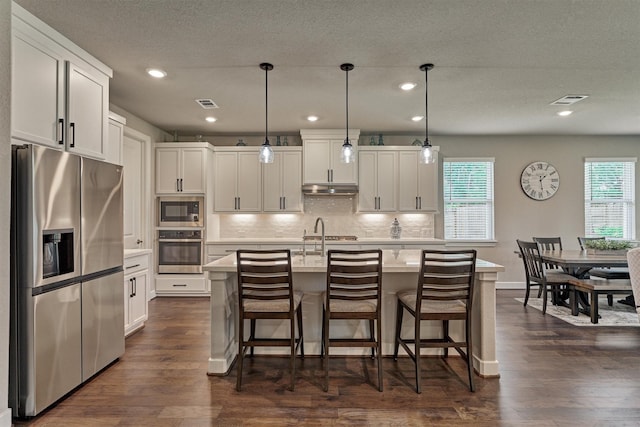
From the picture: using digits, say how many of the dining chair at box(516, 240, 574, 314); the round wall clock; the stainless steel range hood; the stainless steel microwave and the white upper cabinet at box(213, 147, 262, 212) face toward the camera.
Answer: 4

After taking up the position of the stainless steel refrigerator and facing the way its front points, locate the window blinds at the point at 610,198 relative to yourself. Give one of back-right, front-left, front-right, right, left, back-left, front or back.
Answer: front-left

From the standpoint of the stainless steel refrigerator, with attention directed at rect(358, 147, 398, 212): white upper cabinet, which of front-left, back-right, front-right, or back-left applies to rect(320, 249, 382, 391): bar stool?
front-right

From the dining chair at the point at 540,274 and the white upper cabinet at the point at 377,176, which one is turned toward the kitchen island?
the white upper cabinet

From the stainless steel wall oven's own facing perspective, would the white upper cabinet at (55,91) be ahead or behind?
ahead

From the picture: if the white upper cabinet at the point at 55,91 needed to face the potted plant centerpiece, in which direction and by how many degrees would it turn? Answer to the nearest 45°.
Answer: approximately 45° to its left

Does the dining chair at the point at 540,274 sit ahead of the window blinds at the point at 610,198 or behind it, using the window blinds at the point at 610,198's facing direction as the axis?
ahead

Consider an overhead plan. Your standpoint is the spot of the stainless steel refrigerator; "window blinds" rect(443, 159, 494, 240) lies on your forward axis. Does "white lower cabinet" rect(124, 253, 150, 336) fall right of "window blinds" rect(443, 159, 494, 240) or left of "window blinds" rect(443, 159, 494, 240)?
left

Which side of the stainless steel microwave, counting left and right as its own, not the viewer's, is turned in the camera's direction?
front

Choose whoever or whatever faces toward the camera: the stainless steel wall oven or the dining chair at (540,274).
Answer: the stainless steel wall oven

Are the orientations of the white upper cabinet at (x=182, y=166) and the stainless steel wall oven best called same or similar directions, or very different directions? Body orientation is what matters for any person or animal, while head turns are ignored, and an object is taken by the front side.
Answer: same or similar directions

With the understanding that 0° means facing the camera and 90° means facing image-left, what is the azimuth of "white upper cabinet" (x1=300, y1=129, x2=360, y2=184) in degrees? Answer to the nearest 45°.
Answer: approximately 0°

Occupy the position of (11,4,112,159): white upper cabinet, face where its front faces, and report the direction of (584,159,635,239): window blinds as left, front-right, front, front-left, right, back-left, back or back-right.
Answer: front-left

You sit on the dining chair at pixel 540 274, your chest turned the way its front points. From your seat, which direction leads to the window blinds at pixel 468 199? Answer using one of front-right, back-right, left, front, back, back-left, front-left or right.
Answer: left

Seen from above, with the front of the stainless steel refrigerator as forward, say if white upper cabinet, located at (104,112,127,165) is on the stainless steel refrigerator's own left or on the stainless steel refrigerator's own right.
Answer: on the stainless steel refrigerator's own left

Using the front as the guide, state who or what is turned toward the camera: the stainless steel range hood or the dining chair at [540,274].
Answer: the stainless steel range hood

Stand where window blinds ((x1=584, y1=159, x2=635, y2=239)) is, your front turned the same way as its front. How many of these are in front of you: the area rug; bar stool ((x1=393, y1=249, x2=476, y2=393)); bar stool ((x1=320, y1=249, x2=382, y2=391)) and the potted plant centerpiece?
4

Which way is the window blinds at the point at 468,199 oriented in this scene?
toward the camera

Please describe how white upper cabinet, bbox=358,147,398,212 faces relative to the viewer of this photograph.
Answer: facing the viewer

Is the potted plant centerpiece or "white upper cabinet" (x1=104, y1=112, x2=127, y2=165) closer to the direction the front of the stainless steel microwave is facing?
the white upper cabinet
